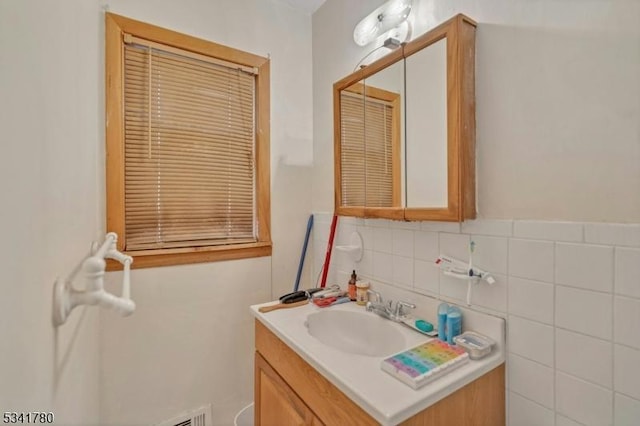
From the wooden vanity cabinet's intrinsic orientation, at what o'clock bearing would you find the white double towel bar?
The white double towel bar is roughly at 12 o'clock from the wooden vanity cabinet.

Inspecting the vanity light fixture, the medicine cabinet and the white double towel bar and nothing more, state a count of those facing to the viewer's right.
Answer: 1

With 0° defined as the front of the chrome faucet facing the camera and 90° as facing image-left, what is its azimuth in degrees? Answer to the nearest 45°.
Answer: approximately 45°

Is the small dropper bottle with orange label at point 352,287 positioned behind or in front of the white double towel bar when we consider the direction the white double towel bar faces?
in front

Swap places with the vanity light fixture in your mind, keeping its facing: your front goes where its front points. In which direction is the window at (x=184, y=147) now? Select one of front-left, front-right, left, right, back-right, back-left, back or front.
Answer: front-right

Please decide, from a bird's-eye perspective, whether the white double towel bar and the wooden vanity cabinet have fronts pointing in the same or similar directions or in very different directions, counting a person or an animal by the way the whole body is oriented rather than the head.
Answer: very different directions

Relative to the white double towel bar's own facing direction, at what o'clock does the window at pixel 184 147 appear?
The window is roughly at 10 o'clock from the white double towel bar.

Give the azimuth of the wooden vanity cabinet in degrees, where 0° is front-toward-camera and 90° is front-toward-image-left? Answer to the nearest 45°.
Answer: approximately 45°

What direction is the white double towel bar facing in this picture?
to the viewer's right
